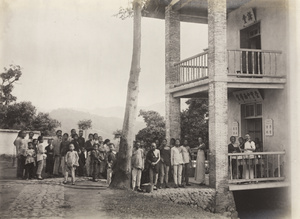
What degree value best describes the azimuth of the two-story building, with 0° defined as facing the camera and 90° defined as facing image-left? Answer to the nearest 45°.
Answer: approximately 45°

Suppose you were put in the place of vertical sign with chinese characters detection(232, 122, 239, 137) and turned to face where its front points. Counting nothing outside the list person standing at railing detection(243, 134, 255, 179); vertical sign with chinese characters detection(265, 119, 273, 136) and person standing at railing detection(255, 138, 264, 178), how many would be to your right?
0

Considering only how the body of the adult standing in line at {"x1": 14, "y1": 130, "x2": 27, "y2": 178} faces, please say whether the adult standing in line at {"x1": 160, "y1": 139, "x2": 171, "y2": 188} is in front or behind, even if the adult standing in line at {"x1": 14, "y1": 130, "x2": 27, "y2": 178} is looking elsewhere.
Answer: in front

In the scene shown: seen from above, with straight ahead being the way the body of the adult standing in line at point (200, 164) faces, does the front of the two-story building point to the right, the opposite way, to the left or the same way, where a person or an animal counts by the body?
the same way

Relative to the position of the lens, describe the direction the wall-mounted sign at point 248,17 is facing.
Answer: facing the viewer and to the left of the viewer

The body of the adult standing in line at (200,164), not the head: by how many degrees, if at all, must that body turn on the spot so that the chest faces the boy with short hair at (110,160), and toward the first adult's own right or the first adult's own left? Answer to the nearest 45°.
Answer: approximately 45° to the first adult's own right

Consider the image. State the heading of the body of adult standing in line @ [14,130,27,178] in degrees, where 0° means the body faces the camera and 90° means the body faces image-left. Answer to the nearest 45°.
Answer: approximately 315°

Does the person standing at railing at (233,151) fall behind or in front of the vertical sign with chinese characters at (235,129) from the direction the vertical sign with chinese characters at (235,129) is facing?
in front

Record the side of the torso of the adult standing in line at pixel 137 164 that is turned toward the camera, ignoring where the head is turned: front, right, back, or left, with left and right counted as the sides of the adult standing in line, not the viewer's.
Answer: front

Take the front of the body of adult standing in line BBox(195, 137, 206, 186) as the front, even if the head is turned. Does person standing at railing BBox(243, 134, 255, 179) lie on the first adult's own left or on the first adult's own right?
on the first adult's own left

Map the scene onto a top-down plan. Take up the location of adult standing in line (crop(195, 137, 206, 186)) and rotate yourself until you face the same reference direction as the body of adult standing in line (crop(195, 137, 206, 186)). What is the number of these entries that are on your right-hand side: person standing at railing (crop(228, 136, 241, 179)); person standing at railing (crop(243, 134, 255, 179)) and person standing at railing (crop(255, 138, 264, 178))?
0

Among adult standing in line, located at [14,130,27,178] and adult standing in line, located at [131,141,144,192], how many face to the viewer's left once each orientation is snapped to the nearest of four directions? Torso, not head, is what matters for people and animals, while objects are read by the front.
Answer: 0

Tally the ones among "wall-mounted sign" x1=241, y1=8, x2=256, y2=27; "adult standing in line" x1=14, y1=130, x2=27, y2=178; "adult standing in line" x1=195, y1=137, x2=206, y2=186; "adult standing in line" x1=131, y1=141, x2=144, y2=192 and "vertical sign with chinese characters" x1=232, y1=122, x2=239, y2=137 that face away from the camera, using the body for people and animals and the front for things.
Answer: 0

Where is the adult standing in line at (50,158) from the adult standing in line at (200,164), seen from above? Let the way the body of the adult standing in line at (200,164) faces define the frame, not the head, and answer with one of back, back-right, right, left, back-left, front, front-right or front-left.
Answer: front-right
